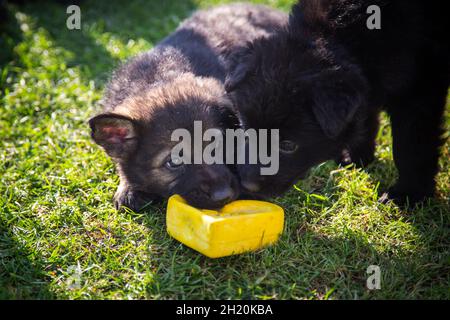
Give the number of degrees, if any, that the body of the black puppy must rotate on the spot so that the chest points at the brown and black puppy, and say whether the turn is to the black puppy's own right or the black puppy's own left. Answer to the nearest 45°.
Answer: approximately 45° to the black puppy's own right

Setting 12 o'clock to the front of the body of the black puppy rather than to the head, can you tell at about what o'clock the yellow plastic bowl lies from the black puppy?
The yellow plastic bowl is roughly at 12 o'clock from the black puppy.

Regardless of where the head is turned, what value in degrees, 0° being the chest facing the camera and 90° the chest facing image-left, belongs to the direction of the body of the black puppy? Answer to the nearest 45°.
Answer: approximately 45°

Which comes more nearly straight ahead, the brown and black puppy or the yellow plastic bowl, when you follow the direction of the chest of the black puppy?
the yellow plastic bowl

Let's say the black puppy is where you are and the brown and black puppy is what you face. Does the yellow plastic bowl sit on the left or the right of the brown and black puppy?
left
